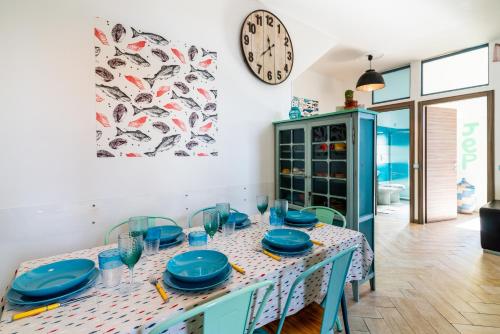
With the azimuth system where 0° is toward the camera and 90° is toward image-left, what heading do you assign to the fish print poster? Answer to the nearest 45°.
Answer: approximately 315°

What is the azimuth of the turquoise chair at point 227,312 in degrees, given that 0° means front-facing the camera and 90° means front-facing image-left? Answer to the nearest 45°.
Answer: approximately 135°

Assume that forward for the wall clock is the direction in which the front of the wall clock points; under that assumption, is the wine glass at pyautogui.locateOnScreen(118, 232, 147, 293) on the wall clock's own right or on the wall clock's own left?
on the wall clock's own right

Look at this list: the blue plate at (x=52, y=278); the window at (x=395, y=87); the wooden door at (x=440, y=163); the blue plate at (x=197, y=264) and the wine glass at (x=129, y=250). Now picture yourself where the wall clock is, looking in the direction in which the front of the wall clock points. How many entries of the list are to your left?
2

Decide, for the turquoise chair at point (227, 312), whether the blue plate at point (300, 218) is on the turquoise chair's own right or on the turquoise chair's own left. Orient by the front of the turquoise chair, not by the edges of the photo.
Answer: on the turquoise chair's own right

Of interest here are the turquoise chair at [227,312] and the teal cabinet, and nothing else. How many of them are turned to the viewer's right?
0

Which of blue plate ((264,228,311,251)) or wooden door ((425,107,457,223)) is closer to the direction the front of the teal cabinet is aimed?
the blue plate

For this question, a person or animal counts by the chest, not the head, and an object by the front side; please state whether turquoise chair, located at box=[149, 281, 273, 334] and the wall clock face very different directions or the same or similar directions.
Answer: very different directions

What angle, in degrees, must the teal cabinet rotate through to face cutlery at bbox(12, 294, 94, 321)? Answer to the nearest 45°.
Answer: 0° — it already faces it

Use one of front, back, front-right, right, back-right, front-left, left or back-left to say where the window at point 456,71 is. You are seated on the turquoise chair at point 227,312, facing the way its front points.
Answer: right

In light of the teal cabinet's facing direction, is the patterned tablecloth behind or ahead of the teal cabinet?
ahead
